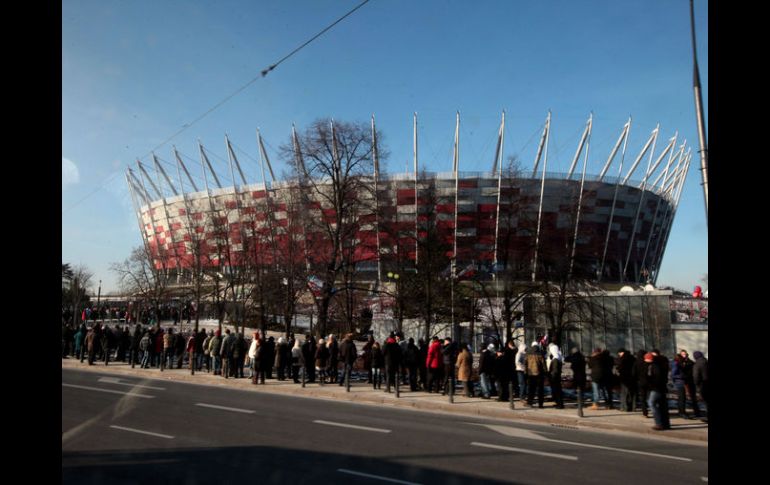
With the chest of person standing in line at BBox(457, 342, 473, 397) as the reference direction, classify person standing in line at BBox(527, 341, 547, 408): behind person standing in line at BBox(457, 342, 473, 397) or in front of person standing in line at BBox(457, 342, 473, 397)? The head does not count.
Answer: behind

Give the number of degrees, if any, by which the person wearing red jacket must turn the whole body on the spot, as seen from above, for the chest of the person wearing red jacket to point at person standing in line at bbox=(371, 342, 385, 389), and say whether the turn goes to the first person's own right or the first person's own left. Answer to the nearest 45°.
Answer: approximately 45° to the first person's own left

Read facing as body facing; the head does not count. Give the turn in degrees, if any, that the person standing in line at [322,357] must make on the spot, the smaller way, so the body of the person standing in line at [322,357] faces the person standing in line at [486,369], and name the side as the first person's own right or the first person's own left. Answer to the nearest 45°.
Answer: approximately 135° to the first person's own right

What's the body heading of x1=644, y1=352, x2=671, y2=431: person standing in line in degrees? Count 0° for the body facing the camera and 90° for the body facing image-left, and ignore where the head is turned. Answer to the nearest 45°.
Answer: approximately 90°
